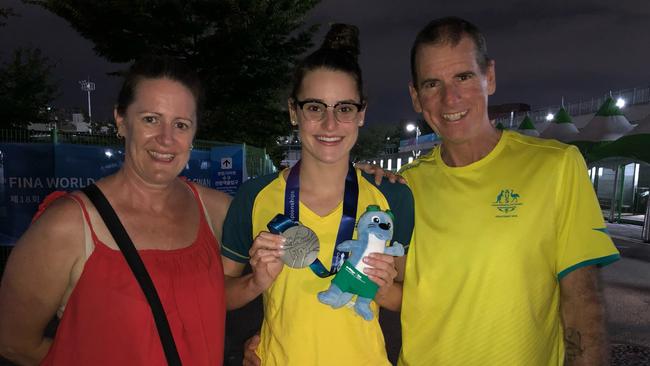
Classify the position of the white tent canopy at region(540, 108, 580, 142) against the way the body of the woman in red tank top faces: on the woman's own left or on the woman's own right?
on the woman's own left

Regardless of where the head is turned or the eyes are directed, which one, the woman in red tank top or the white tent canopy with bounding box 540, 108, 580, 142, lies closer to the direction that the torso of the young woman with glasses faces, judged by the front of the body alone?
the woman in red tank top

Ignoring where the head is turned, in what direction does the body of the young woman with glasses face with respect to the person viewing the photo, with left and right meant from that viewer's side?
facing the viewer

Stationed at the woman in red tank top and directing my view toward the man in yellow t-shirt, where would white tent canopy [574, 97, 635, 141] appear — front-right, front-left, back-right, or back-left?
front-left

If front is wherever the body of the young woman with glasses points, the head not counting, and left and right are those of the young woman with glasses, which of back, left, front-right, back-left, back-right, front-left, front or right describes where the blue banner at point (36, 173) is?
back-right

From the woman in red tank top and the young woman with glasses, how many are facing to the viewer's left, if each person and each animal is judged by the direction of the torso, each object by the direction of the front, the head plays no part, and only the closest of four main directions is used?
0

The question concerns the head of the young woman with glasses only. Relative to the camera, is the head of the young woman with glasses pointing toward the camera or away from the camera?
toward the camera

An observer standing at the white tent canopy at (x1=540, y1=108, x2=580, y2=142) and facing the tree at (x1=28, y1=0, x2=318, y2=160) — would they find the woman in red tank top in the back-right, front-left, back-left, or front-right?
front-left

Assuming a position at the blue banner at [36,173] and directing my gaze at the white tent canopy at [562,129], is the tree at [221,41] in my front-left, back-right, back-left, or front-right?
front-left

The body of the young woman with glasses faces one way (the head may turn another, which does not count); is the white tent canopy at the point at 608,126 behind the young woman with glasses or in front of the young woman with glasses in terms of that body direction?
behind

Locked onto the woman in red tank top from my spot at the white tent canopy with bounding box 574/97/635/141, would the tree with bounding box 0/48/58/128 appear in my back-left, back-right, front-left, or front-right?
front-right

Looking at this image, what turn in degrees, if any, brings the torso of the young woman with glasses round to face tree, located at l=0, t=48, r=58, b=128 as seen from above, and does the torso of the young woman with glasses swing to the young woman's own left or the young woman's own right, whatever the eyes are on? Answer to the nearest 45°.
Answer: approximately 135° to the young woman's own right

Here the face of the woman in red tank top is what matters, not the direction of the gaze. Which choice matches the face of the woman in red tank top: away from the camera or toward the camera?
toward the camera
